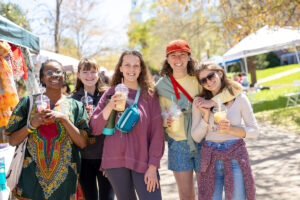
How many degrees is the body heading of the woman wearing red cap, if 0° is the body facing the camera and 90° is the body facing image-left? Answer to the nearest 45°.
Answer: approximately 0°

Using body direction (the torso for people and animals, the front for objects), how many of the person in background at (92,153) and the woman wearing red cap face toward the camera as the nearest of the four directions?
2

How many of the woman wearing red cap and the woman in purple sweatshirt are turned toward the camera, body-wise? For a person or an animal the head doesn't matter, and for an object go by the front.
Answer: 2

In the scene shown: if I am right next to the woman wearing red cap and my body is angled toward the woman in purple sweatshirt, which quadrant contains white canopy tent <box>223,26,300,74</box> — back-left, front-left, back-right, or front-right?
back-right

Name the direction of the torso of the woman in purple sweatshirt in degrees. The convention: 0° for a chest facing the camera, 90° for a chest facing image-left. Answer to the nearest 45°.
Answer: approximately 0°

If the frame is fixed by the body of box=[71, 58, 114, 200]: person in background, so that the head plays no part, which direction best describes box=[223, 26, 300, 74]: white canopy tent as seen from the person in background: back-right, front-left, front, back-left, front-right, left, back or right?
back-left

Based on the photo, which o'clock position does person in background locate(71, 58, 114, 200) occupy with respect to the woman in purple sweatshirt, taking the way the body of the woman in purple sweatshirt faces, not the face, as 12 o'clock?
The person in background is roughly at 5 o'clock from the woman in purple sweatshirt.
